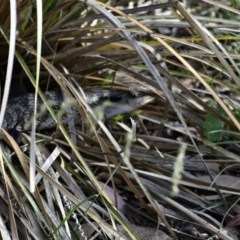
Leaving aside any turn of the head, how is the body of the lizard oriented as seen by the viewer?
to the viewer's right
